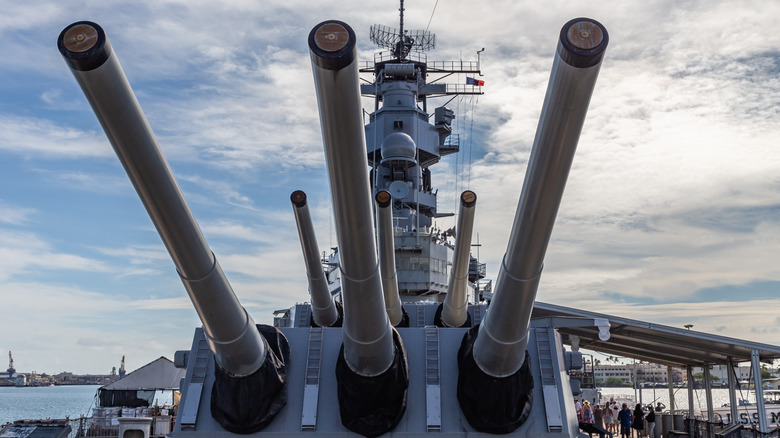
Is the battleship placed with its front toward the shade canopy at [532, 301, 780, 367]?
no

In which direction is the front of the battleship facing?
toward the camera
